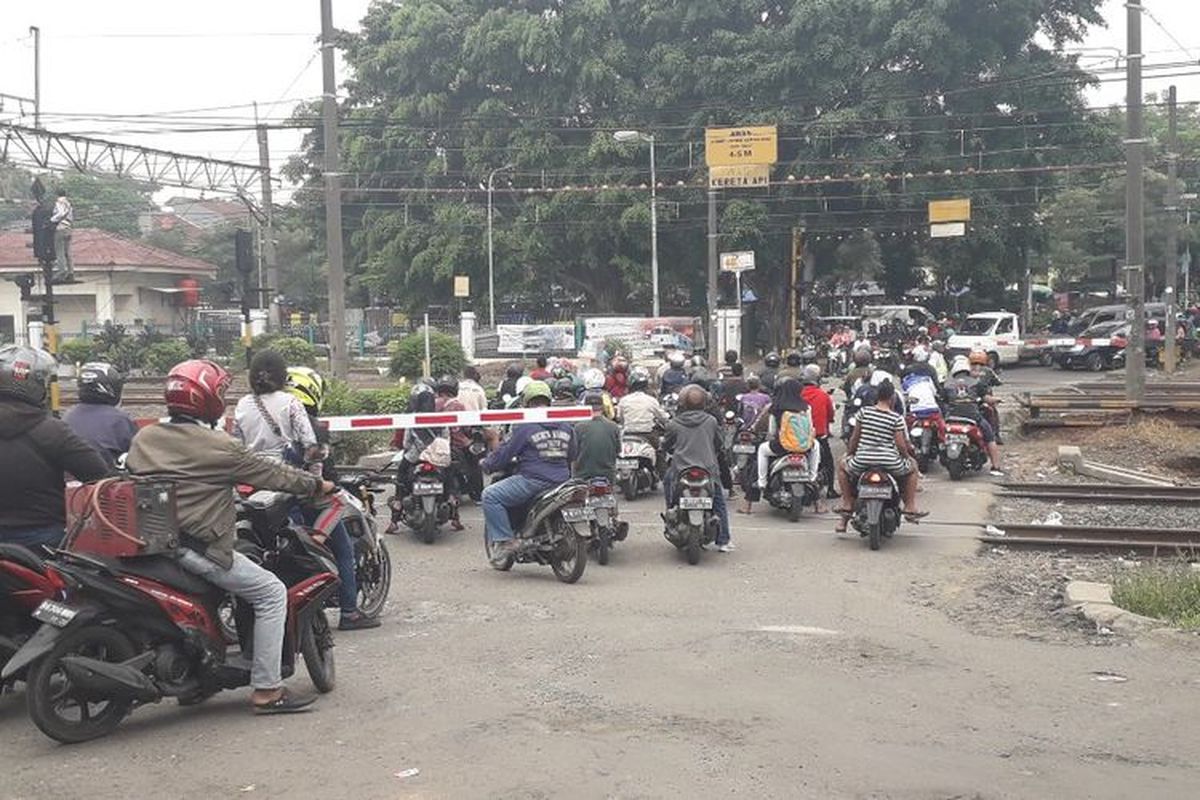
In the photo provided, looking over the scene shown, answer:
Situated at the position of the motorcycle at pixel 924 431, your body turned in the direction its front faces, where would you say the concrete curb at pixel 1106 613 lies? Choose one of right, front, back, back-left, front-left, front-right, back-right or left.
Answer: back

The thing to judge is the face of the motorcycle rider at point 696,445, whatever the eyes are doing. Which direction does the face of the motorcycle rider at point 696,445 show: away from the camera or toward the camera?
away from the camera

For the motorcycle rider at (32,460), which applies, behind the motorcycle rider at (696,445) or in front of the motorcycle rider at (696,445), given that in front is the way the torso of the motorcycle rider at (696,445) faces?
behind

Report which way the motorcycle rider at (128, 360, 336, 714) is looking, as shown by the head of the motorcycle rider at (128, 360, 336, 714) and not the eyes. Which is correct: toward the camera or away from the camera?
away from the camera

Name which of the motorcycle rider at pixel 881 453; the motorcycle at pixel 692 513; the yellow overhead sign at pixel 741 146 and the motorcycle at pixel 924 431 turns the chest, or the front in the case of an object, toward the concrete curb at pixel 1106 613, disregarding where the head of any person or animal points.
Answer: the yellow overhead sign

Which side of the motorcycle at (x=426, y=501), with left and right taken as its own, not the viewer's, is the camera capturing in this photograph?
back

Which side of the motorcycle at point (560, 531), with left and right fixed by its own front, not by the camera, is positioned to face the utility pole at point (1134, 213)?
right

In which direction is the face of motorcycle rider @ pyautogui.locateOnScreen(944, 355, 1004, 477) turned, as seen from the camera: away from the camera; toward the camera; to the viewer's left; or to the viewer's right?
away from the camera

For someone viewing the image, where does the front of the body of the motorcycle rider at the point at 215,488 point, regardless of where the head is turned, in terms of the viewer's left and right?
facing to the right of the viewer

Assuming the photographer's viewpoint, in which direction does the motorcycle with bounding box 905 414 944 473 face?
facing away from the viewer

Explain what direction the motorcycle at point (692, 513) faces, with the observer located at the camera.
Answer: facing away from the viewer

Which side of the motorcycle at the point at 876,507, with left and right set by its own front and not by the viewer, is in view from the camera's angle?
back

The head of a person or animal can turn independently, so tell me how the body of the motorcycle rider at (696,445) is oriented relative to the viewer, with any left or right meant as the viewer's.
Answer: facing away from the viewer

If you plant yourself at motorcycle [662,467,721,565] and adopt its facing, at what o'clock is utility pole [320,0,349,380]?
The utility pole is roughly at 11 o'clock from the motorcycle.
